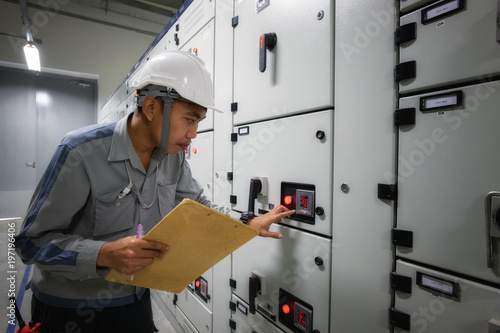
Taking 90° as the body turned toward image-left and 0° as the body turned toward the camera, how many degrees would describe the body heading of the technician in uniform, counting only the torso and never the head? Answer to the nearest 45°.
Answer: approximately 315°

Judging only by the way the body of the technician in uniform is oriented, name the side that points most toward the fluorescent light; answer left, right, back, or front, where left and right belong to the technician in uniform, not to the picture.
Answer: back

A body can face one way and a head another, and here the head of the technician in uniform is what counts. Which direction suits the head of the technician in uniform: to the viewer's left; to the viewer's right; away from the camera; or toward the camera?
to the viewer's right
